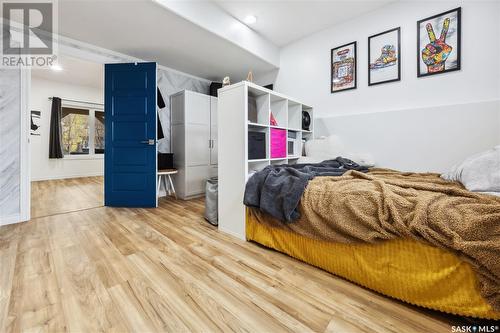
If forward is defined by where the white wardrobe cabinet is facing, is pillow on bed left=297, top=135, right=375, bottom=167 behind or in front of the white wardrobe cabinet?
in front

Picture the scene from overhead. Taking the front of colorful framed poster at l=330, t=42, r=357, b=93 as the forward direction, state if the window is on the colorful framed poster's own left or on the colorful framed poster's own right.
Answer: on the colorful framed poster's own right

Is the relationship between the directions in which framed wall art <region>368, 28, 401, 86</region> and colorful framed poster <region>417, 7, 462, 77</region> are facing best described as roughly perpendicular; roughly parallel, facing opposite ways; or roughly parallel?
roughly parallel

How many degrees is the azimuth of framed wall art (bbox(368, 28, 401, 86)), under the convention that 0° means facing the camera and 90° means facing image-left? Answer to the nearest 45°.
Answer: approximately 45°

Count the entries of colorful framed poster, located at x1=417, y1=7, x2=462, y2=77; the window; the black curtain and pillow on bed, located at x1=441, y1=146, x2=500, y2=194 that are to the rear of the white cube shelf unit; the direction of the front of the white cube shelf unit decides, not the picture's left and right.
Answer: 2

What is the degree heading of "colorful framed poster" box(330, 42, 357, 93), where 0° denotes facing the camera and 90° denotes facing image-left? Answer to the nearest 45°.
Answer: approximately 45°

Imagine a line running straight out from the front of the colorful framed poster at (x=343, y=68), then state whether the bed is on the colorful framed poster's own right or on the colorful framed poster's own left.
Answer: on the colorful framed poster's own left

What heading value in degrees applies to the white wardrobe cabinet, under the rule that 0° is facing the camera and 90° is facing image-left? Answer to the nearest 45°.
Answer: approximately 315°

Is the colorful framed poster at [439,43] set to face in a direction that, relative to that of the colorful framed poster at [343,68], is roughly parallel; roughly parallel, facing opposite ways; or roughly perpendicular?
roughly parallel

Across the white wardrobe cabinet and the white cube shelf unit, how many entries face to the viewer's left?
0
